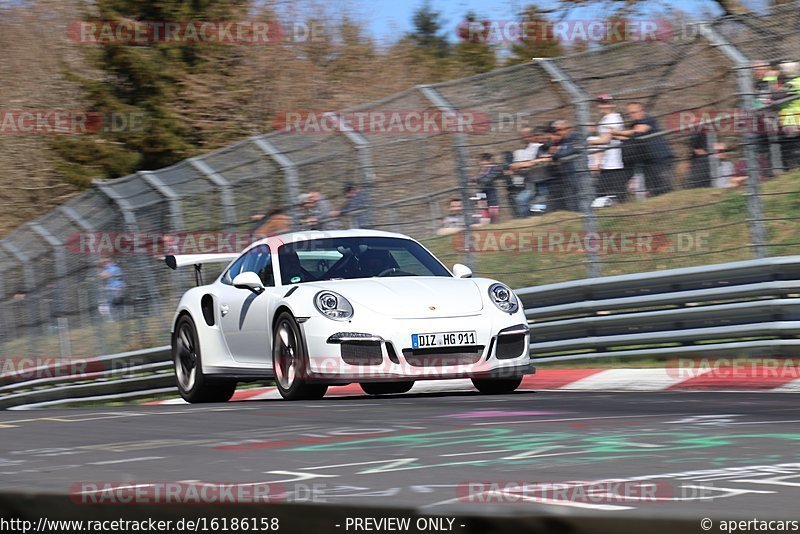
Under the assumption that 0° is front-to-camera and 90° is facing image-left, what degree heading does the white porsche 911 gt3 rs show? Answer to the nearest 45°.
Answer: approximately 315°

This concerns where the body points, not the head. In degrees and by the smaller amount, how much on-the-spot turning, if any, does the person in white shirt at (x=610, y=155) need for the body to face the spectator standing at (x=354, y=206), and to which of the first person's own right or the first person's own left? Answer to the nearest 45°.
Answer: approximately 45° to the first person's own right

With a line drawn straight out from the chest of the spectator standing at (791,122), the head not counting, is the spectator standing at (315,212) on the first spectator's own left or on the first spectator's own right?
on the first spectator's own right

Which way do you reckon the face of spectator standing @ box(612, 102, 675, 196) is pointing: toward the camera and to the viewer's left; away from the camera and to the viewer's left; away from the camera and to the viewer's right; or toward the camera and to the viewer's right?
toward the camera and to the viewer's left

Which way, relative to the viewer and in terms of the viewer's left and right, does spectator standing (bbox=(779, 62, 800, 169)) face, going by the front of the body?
facing the viewer and to the left of the viewer

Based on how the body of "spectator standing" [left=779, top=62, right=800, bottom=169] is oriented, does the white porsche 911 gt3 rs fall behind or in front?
in front

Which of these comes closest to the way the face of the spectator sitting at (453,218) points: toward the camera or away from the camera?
toward the camera

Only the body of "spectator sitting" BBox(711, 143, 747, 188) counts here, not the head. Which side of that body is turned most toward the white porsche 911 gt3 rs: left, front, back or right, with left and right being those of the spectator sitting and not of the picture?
front
